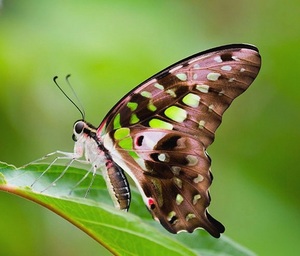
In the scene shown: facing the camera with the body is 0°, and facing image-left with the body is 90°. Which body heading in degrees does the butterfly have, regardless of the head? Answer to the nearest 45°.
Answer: approximately 90°
